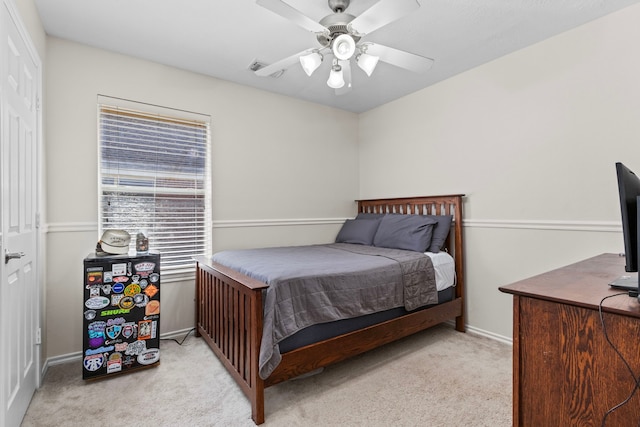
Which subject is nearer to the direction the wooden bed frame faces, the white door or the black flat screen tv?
the white door

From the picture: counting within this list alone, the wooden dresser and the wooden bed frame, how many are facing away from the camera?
0

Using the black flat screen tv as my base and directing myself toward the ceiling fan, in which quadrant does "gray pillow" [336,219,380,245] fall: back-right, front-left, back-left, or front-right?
front-right

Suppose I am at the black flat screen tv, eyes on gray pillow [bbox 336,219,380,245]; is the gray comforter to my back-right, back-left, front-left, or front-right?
front-left

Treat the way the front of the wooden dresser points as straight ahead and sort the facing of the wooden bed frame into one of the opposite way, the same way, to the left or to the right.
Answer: to the left

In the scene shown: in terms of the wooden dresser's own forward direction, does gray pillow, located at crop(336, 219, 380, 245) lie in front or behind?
in front

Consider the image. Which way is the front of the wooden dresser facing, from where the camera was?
facing to the left of the viewer

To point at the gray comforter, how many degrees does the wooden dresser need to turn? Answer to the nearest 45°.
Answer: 0° — it already faces it

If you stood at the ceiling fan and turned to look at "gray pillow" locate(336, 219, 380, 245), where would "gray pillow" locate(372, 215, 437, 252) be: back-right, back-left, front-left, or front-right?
front-right

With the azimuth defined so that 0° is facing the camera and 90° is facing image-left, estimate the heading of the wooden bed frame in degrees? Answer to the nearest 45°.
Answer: approximately 45°

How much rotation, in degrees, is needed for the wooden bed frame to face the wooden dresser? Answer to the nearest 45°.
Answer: approximately 90° to its left

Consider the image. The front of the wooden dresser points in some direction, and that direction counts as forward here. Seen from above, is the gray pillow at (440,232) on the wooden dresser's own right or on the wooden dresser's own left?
on the wooden dresser's own right

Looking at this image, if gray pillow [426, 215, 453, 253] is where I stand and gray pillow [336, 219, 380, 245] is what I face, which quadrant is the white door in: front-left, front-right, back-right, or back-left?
front-left
